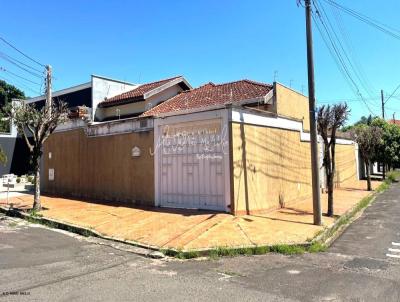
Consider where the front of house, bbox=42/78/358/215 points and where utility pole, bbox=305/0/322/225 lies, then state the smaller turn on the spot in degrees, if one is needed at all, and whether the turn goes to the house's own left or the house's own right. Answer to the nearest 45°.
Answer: approximately 90° to the house's own left

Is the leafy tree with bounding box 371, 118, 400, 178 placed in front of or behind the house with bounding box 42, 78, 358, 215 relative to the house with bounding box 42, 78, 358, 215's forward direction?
behind

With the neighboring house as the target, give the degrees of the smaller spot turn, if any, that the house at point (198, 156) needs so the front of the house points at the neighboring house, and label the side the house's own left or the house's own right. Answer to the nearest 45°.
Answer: approximately 90° to the house's own right

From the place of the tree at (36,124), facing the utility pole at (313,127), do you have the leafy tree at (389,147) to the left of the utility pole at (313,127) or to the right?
left

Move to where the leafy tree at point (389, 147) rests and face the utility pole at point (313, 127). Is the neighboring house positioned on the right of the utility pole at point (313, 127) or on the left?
right

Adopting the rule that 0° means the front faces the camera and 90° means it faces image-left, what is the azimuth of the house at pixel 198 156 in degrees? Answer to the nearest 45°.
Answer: approximately 45°
